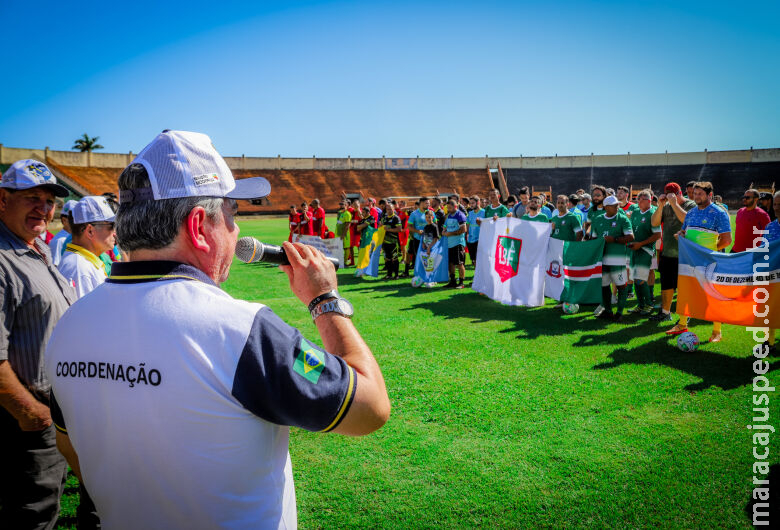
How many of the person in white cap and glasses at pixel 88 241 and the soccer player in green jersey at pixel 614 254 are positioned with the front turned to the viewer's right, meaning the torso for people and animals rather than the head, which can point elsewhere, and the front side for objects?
1

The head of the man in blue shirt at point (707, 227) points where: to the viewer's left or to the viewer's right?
to the viewer's left

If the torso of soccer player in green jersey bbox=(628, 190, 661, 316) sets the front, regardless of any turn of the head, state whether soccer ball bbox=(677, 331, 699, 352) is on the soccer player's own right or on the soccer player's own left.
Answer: on the soccer player's own left

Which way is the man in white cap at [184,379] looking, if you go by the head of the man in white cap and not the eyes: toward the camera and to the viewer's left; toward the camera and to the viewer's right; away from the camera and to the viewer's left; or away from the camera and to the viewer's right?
away from the camera and to the viewer's right

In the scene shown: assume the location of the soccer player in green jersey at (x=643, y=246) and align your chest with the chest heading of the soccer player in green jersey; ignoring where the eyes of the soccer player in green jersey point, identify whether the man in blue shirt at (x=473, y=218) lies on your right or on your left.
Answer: on your right

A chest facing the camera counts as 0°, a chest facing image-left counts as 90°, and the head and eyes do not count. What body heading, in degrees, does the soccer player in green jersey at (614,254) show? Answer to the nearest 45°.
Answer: approximately 45°

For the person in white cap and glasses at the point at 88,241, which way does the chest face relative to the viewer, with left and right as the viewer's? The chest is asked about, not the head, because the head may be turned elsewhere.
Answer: facing to the right of the viewer
